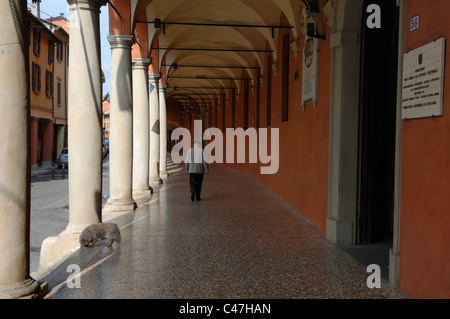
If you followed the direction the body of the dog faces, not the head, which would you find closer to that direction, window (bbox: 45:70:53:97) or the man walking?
the window

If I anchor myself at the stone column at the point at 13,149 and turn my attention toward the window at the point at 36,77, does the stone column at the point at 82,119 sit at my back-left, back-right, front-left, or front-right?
front-right

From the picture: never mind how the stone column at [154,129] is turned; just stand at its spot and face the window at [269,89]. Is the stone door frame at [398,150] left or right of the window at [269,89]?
right

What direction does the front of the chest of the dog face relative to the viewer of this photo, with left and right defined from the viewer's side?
facing to the left of the viewer

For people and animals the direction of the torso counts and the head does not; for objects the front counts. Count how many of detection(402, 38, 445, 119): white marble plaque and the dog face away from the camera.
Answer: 0

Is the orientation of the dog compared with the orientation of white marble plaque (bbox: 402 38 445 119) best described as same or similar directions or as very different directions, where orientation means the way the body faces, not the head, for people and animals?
same or similar directions

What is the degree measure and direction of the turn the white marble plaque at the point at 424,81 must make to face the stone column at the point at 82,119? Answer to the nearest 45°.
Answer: approximately 45° to its right

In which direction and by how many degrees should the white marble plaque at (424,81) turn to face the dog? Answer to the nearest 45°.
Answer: approximately 45° to its right

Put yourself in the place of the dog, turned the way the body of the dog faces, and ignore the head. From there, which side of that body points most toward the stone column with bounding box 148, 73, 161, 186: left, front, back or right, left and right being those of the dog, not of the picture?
right

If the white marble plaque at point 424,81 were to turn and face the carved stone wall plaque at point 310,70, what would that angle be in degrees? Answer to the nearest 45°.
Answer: approximately 90° to its right

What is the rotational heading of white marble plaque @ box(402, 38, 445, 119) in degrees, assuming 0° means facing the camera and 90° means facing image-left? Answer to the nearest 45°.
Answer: approximately 45°

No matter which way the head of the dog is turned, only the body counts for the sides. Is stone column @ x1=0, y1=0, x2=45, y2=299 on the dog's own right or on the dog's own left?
on the dog's own left
